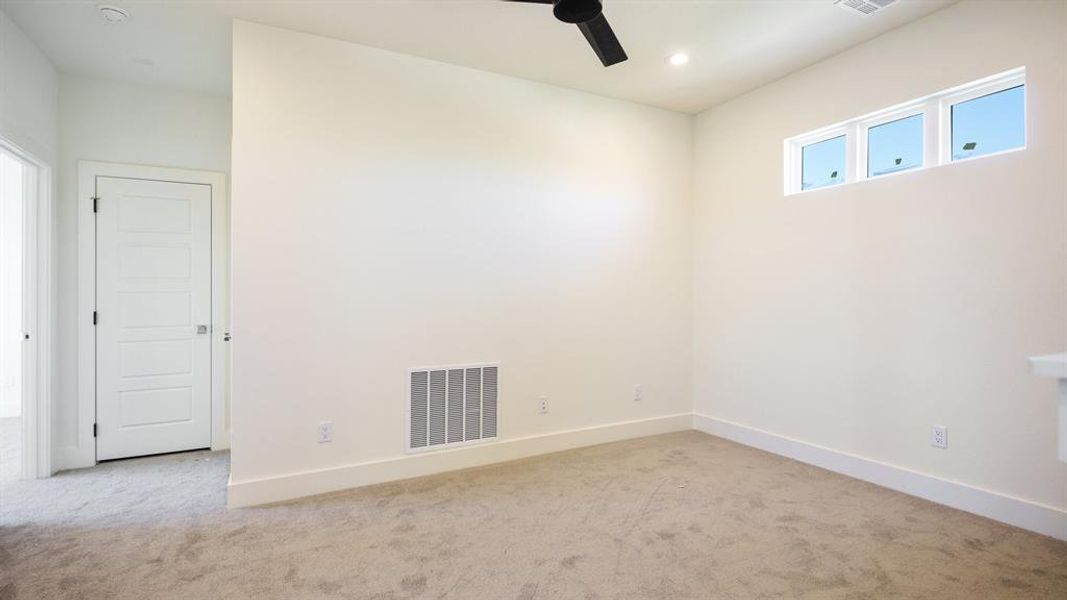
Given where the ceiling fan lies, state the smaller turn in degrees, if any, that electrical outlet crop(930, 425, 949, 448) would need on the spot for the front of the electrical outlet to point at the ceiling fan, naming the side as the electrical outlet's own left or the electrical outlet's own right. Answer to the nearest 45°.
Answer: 0° — it already faces it

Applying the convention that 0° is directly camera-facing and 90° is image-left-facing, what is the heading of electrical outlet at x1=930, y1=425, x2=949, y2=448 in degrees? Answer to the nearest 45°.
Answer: approximately 45°

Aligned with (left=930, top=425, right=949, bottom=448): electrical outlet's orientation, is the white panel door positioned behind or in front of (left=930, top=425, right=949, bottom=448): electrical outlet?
in front

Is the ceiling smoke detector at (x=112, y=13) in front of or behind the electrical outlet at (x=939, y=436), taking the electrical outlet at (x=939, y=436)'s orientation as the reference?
in front
